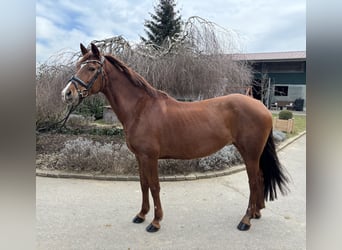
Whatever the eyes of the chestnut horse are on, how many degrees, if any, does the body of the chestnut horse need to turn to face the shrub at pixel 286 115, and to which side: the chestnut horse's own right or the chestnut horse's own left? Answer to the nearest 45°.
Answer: approximately 135° to the chestnut horse's own right

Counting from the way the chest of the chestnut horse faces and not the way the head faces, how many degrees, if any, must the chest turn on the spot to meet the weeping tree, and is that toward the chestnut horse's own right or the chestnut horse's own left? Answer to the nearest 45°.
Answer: approximately 90° to the chestnut horse's own right

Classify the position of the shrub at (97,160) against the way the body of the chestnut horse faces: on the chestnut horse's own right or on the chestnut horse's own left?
on the chestnut horse's own right

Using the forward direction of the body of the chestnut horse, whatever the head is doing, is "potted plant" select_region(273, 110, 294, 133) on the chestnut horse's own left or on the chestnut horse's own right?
on the chestnut horse's own right

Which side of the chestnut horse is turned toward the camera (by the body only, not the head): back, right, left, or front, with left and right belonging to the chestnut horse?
left

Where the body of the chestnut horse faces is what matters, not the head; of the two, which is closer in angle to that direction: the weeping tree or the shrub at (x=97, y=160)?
the shrub
